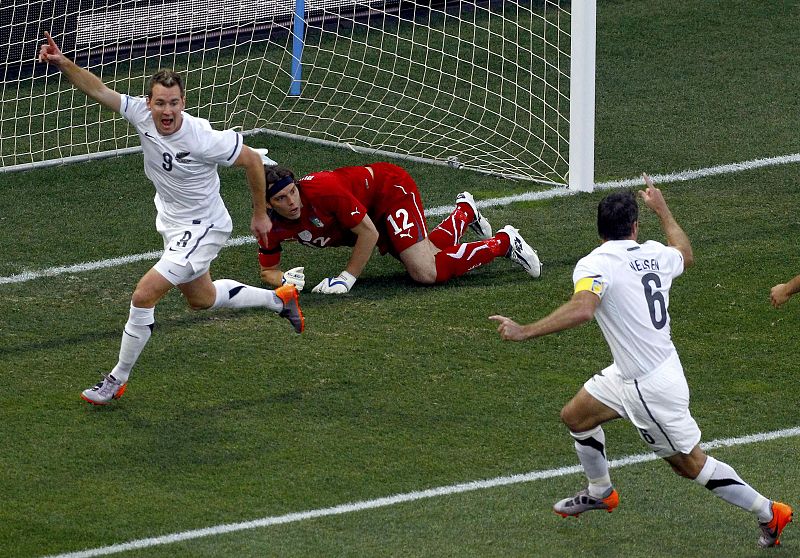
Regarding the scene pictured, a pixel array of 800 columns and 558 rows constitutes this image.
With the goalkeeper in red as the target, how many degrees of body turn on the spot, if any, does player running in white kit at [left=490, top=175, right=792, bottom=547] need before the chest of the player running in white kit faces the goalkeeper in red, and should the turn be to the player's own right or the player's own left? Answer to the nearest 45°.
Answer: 0° — they already face them

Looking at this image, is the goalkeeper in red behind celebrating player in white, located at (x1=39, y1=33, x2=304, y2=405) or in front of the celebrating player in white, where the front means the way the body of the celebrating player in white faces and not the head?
behind

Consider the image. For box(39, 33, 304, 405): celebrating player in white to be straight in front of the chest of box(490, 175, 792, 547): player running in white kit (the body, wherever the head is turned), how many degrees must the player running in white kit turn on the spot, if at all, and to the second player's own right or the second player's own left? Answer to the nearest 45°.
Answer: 0° — they already face them

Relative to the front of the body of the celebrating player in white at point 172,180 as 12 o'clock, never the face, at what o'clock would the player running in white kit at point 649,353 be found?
The player running in white kit is roughly at 9 o'clock from the celebrating player in white.

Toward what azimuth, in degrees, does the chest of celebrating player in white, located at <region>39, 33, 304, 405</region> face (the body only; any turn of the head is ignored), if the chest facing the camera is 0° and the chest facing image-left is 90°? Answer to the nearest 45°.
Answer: approximately 45°

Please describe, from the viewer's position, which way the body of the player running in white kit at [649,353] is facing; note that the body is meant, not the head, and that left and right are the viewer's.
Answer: facing away from the viewer and to the left of the viewer
